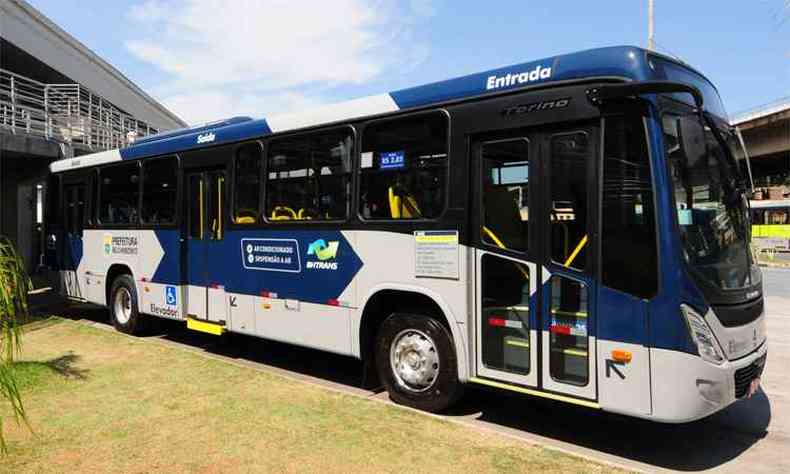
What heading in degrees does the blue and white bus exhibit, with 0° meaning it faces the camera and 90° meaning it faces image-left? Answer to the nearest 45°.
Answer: approximately 315°

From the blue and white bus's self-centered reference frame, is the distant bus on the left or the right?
on its left

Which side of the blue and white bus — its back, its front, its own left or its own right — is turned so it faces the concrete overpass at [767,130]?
left
